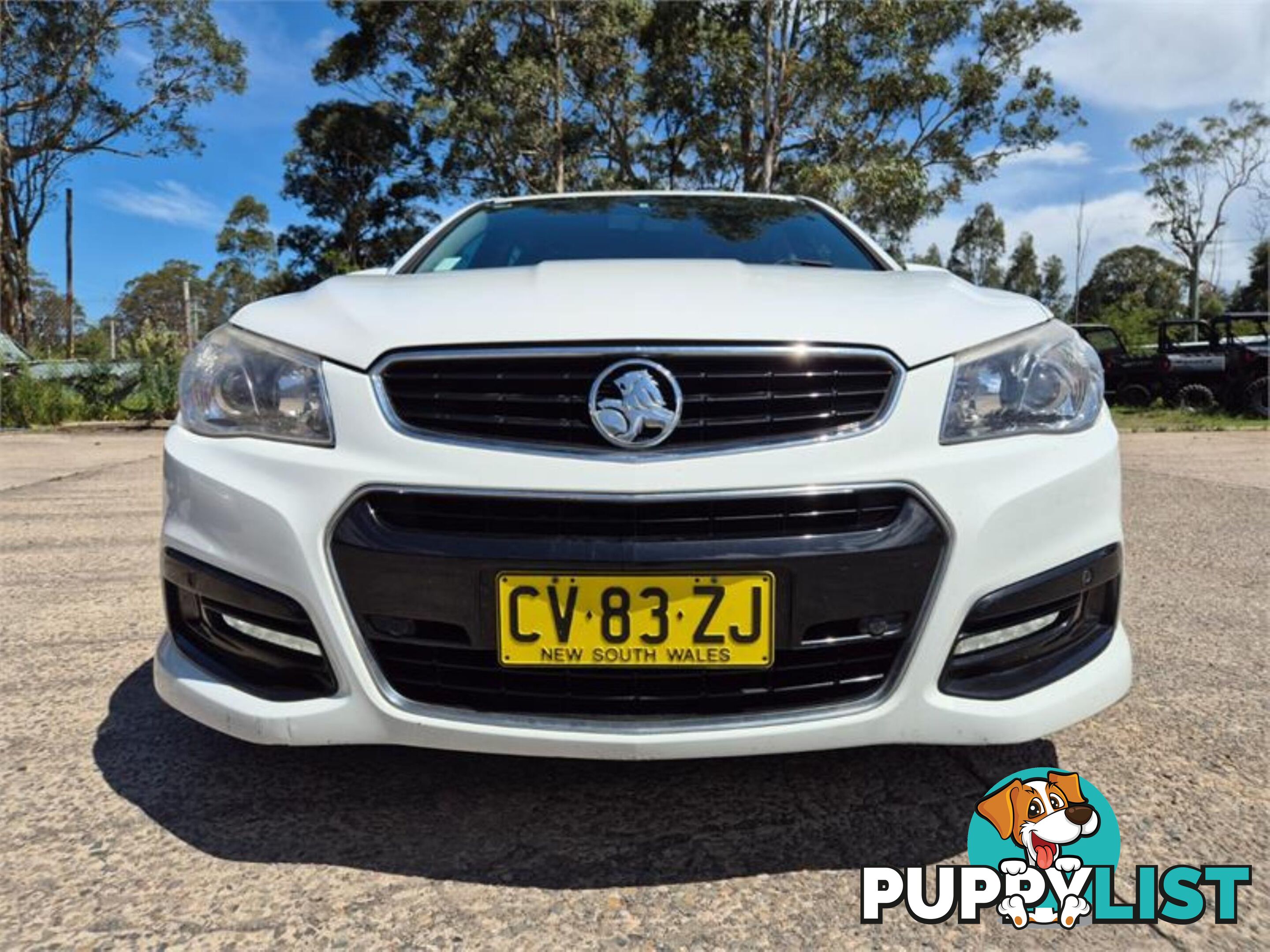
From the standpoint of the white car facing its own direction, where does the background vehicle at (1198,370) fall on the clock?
The background vehicle is roughly at 7 o'clock from the white car.

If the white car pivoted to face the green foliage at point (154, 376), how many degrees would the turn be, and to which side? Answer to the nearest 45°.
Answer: approximately 135° to its right

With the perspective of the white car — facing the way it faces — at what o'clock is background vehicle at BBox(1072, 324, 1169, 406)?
The background vehicle is roughly at 7 o'clock from the white car.

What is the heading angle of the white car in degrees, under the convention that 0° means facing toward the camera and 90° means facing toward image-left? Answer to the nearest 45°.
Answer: approximately 0°

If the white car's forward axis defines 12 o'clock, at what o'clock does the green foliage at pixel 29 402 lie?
The green foliage is roughly at 5 o'clock from the white car.
